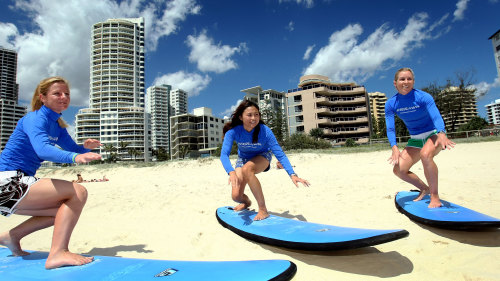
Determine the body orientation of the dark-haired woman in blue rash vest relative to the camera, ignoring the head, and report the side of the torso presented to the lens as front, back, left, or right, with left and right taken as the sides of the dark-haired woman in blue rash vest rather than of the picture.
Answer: front

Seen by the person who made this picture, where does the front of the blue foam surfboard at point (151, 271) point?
facing to the right of the viewer

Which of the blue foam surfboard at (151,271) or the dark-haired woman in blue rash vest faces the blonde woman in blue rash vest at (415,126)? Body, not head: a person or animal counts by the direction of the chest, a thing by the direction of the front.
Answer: the blue foam surfboard

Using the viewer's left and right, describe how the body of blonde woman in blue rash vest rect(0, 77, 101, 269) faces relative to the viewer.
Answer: facing to the right of the viewer

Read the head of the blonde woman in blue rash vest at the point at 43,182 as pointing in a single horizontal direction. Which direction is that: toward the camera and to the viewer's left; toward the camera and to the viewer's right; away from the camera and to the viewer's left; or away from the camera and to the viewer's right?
toward the camera and to the viewer's right

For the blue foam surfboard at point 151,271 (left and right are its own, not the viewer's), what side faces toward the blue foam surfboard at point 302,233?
front

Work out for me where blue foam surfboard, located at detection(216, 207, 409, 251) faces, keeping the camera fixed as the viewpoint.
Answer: facing the viewer and to the right of the viewer

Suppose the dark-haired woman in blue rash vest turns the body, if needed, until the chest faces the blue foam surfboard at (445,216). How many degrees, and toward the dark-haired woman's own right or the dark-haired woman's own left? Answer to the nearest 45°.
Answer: approximately 90° to the dark-haired woman's own left

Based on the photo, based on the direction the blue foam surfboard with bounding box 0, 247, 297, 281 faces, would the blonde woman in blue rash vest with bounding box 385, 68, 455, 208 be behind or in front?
in front

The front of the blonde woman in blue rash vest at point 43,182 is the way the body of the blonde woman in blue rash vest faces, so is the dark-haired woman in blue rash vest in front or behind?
in front

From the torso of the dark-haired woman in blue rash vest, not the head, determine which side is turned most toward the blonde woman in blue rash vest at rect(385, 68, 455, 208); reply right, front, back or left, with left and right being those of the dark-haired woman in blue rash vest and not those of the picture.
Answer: left

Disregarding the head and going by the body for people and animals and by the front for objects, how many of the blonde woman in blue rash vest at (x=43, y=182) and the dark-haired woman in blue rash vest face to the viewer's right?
1

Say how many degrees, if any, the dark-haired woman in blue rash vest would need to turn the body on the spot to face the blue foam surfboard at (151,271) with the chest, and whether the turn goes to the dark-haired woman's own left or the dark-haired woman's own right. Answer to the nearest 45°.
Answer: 0° — they already face it
